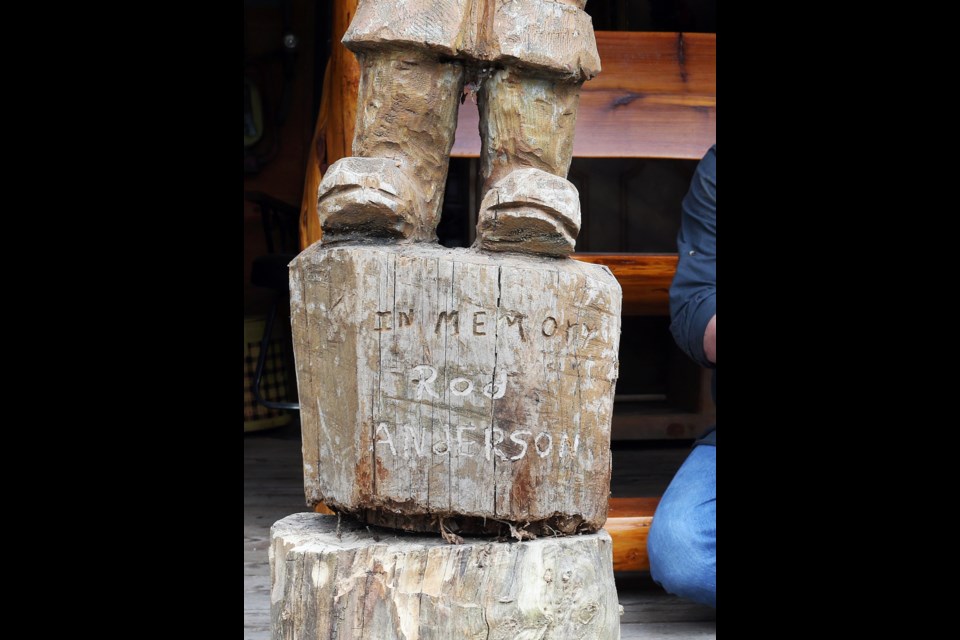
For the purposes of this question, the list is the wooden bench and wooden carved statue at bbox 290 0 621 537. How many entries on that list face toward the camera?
2

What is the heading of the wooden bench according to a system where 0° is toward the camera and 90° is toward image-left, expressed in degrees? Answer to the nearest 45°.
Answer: approximately 0°

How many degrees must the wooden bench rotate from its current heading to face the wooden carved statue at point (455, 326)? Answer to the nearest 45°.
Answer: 0° — it already faces it

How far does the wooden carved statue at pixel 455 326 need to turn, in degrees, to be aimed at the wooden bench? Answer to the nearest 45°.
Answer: approximately 180°

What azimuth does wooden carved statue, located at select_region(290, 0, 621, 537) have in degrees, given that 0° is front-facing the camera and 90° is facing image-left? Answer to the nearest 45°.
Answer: approximately 0°

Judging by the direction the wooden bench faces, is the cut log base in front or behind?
in front
